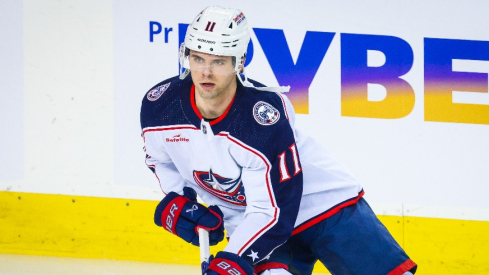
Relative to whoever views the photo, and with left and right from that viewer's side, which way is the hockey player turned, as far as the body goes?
facing the viewer and to the left of the viewer
